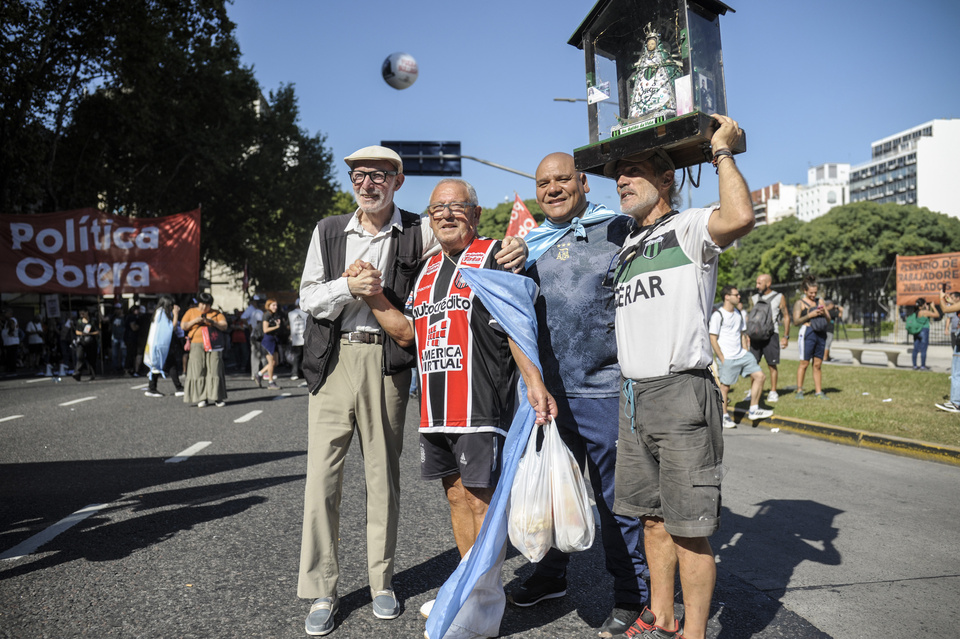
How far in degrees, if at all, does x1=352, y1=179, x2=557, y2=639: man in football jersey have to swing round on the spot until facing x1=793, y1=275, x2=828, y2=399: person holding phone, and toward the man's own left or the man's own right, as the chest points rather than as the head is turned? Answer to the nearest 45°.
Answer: approximately 180°

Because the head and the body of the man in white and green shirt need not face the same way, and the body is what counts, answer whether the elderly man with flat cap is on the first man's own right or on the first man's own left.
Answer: on the first man's own right

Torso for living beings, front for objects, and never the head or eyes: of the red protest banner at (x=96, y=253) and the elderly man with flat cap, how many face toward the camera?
2

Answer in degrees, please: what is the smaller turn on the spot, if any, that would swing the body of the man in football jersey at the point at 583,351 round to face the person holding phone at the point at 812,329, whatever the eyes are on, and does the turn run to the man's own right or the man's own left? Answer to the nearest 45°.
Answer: approximately 180°

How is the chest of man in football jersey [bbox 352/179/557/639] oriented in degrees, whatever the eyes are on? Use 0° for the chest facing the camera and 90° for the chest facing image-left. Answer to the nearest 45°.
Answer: approximately 45°

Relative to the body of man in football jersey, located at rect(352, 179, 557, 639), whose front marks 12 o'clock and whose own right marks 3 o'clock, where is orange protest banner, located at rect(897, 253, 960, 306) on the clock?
The orange protest banner is roughly at 6 o'clock from the man in football jersey.
